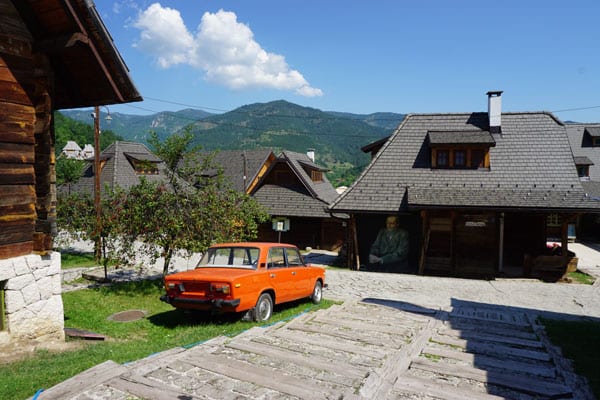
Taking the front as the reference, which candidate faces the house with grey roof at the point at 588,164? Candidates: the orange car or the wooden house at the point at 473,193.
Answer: the orange car

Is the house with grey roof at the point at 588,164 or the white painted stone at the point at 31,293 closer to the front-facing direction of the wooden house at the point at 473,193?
the white painted stone

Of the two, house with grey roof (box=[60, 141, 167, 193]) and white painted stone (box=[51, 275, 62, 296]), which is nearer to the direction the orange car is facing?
the house with grey roof

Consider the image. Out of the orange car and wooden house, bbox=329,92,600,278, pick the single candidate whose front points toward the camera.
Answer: the wooden house

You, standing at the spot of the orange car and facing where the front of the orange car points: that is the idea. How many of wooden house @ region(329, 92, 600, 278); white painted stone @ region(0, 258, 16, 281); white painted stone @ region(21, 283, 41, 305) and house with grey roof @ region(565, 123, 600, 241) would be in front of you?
2

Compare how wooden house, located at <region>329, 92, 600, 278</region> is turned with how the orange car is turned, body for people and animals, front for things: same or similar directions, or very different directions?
very different directions

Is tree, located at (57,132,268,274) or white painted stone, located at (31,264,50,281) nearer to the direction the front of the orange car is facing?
the tree

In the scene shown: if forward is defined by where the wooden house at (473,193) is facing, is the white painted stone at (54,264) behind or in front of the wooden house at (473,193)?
in front

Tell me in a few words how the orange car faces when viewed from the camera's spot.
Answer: facing away from the viewer and to the right of the viewer

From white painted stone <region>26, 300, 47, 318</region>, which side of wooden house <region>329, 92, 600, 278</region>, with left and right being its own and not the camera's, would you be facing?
front

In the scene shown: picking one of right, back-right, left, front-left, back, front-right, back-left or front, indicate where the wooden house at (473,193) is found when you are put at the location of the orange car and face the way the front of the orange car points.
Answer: front

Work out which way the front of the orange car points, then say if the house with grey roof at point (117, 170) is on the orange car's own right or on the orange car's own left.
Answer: on the orange car's own left

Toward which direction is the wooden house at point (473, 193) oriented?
toward the camera

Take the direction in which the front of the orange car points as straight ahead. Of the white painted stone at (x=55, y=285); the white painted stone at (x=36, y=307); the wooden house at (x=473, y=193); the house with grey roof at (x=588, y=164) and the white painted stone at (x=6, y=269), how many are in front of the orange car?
2

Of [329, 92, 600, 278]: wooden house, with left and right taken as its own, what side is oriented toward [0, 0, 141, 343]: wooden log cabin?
front

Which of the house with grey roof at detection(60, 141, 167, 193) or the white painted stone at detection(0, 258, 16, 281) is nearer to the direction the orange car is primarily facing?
the house with grey roof

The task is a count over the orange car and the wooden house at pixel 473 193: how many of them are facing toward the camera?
1

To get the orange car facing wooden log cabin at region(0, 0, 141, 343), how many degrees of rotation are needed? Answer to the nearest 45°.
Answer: approximately 180°
